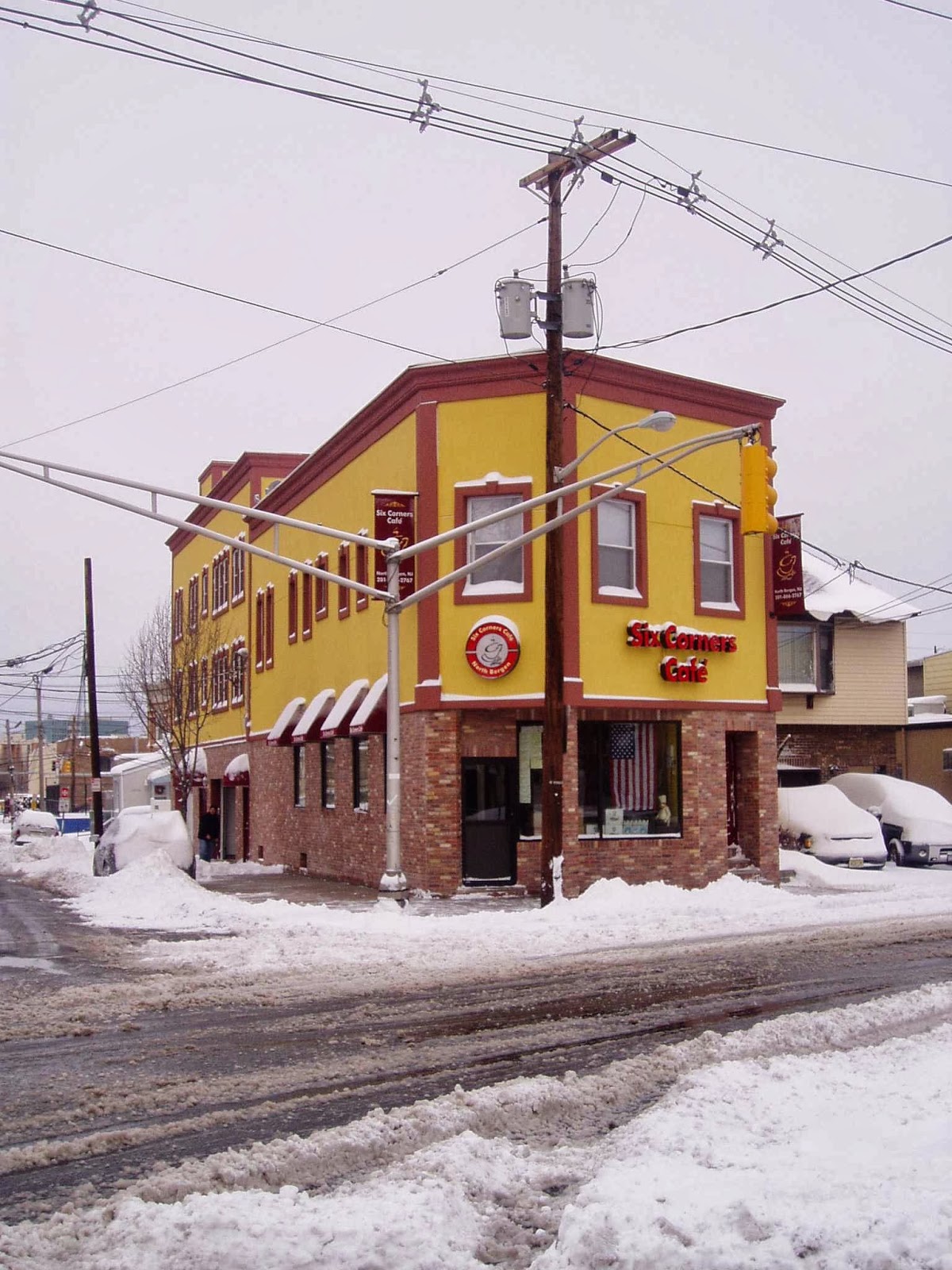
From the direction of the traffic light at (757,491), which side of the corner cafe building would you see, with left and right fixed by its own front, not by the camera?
front

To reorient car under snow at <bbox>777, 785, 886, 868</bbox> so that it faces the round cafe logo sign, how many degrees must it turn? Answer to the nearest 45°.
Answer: approximately 90° to its right

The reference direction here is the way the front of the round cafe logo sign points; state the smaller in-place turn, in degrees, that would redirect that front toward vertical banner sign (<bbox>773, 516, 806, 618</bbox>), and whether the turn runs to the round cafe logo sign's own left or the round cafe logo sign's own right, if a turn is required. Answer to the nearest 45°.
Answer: approximately 135° to the round cafe logo sign's own left

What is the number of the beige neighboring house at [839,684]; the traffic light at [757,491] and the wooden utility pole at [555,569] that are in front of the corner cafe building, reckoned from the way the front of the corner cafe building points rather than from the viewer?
2

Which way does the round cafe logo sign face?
toward the camera

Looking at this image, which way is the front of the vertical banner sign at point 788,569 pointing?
toward the camera

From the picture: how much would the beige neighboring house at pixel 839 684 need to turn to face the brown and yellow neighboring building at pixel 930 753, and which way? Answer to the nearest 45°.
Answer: approximately 135° to its left
